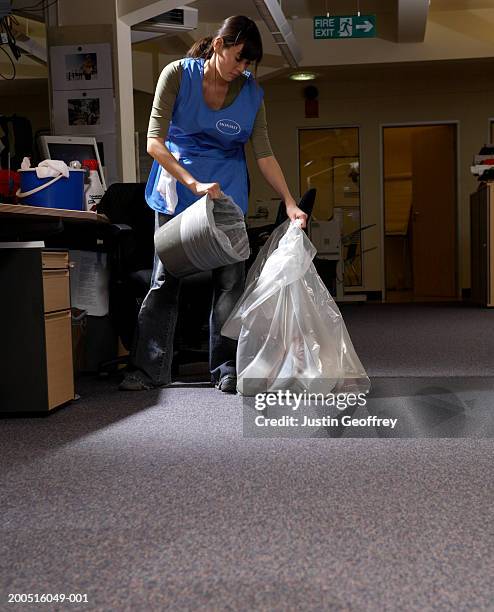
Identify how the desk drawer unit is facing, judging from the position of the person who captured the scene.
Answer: facing to the right of the viewer

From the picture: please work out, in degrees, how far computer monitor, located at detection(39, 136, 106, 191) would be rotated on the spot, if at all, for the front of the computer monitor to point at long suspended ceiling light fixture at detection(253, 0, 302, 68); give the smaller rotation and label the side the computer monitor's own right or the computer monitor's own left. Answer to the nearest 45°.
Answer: approximately 90° to the computer monitor's own left

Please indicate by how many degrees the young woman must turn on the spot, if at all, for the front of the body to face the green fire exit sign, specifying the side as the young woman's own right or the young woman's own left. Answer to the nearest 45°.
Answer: approximately 135° to the young woman's own left

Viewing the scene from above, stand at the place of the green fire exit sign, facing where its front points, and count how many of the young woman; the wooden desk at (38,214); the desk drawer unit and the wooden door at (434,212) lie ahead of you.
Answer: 3

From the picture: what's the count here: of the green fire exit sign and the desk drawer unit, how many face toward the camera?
1

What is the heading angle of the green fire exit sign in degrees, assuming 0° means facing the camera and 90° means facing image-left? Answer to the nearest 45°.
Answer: approximately 0°

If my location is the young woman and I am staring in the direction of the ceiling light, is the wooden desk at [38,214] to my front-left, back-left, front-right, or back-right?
back-left

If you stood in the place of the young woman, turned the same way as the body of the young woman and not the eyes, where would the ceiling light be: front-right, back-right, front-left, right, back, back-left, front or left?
back-left

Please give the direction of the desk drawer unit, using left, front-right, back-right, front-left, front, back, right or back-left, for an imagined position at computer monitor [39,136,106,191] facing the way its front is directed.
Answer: front-right
